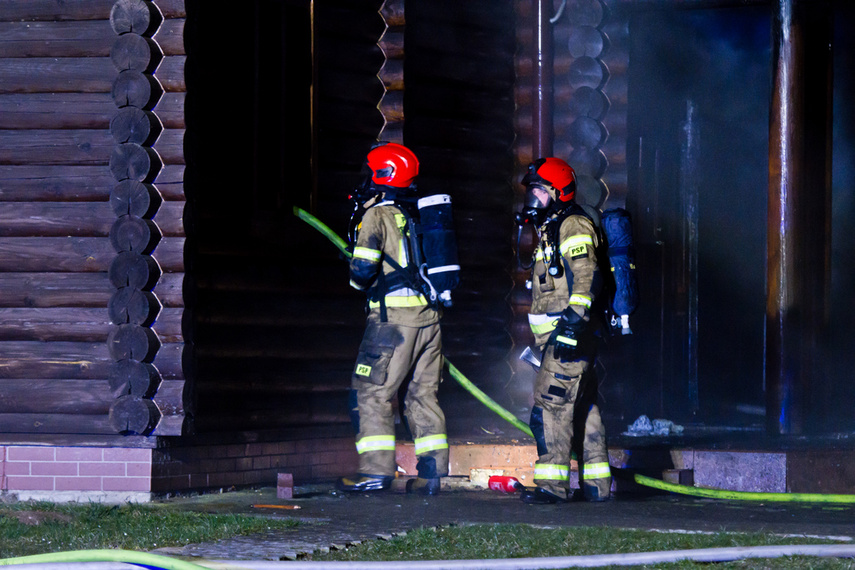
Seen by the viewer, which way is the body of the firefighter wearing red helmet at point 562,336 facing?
to the viewer's left

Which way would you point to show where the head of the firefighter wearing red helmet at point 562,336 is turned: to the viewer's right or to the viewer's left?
to the viewer's left

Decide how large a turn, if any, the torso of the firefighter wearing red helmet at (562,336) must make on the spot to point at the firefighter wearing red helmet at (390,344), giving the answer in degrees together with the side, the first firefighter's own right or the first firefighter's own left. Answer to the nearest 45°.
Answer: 0° — they already face them
